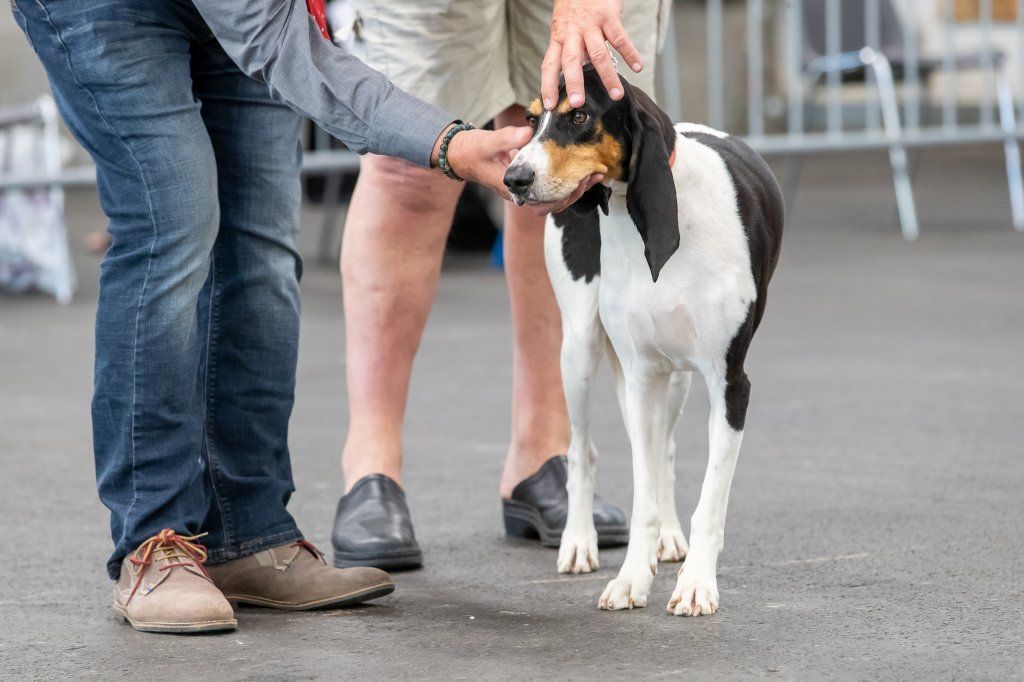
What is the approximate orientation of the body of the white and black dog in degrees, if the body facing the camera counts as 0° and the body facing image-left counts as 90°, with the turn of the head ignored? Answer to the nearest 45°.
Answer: approximately 0°

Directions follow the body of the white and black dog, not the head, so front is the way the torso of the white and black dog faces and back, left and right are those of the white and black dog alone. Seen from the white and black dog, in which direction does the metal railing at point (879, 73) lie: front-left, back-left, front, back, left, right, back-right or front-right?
back

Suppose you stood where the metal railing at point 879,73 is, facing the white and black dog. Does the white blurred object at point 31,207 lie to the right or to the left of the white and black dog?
right

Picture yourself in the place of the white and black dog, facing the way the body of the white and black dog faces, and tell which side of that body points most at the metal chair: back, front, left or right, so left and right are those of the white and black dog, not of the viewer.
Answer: back

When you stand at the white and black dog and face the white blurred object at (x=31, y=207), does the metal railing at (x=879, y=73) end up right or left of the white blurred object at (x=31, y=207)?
right
